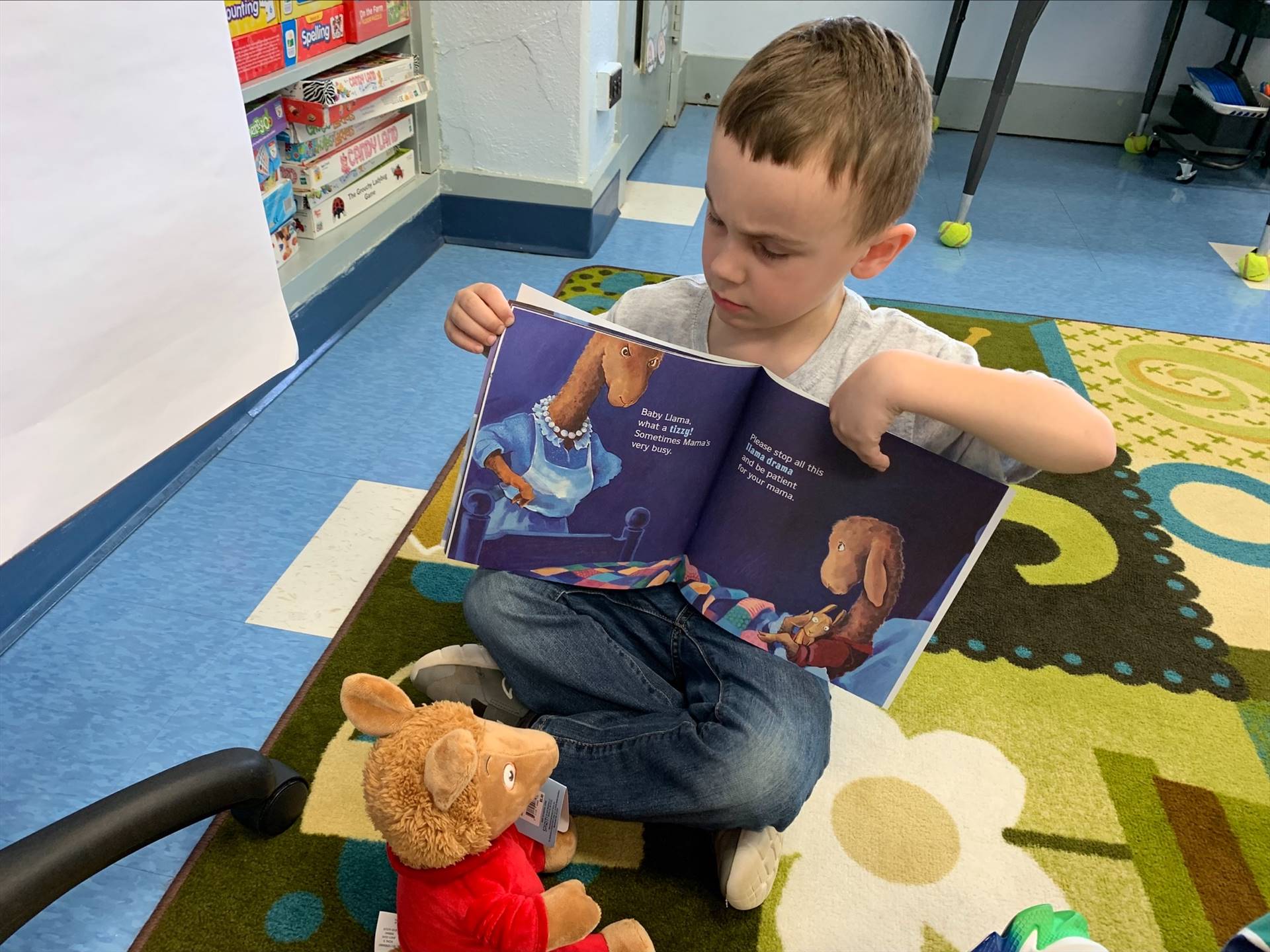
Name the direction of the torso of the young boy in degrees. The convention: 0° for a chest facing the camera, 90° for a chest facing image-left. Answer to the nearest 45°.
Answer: approximately 45°

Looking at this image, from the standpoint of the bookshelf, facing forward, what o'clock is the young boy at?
The young boy is roughly at 1 o'clock from the bookshelf.

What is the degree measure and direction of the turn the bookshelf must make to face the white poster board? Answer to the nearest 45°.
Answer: approximately 45° to its right

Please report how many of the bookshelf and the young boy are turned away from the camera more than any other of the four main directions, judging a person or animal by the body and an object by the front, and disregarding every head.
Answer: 0

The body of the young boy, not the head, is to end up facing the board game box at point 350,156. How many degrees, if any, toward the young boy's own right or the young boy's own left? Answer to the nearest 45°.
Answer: approximately 90° to the young boy's own right

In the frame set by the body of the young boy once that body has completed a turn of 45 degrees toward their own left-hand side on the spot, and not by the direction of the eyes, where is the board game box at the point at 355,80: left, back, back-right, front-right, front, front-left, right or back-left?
back-right

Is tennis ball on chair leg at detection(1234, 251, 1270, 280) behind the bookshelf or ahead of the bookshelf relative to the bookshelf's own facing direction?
ahead

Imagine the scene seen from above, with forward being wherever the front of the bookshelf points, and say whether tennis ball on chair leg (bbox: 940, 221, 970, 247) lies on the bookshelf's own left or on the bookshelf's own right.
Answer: on the bookshelf's own left

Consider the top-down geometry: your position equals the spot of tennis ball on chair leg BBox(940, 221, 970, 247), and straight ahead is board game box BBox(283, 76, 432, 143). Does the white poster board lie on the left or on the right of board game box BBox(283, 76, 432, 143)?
left

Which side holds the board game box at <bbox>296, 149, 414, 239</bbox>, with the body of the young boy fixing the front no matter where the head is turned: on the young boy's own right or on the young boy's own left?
on the young boy's own right
